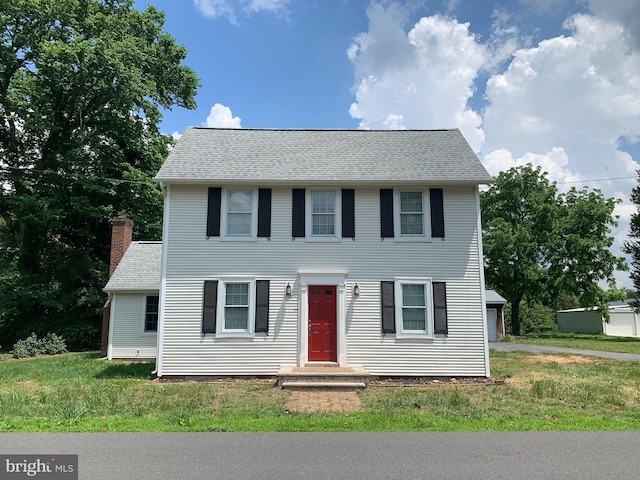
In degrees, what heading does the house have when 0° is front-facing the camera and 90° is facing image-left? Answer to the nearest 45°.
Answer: approximately 0°

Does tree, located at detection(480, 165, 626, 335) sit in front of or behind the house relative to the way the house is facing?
behind

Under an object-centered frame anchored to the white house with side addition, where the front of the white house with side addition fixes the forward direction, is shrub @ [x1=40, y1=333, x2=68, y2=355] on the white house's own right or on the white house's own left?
on the white house's own right

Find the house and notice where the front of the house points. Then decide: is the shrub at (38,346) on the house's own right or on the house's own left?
on the house's own right
